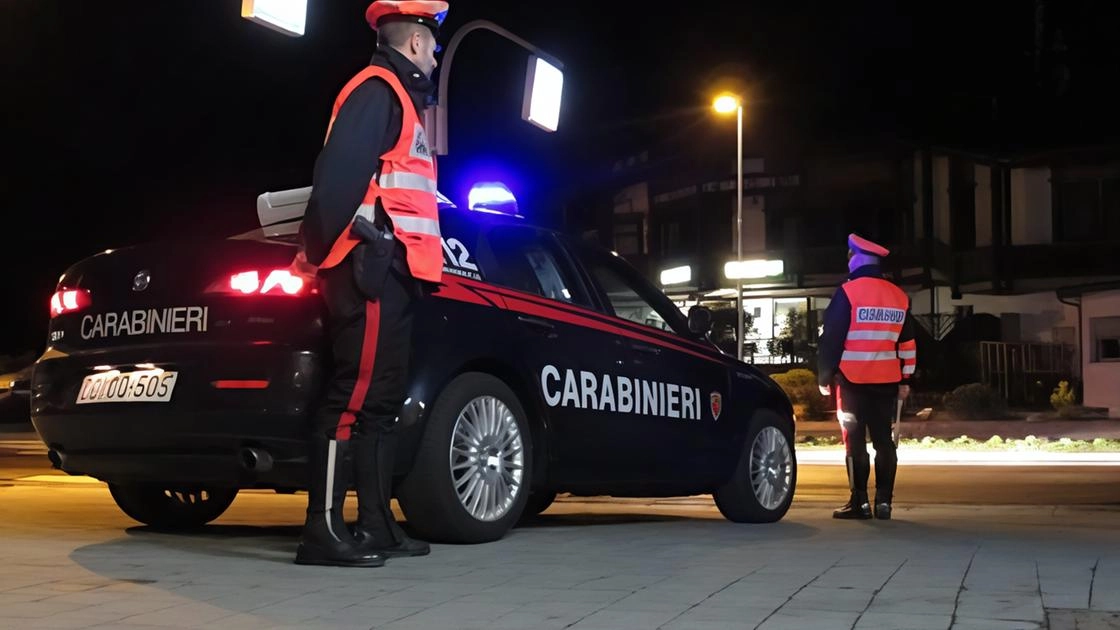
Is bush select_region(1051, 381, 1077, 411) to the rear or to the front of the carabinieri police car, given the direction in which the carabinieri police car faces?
to the front

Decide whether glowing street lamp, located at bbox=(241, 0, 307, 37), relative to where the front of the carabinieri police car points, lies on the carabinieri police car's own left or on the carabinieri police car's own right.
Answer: on the carabinieri police car's own left

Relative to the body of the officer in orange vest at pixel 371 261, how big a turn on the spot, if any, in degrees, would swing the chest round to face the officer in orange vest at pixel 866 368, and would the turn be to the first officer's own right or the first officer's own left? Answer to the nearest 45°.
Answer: approximately 45° to the first officer's own left

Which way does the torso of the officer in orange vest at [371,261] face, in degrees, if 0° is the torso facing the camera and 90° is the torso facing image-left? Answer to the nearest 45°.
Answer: approximately 270°

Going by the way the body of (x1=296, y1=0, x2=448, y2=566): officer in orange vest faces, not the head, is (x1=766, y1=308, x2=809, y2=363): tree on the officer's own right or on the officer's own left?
on the officer's own left

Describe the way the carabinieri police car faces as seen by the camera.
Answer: facing away from the viewer and to the right of the viewer

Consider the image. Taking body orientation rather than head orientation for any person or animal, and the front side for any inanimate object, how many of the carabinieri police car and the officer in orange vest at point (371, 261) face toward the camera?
0

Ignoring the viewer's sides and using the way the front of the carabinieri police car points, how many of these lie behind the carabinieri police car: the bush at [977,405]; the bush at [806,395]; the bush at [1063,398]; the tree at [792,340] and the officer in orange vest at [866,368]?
0

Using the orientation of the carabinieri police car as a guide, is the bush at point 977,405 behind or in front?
in front

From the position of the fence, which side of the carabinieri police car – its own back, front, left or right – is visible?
front

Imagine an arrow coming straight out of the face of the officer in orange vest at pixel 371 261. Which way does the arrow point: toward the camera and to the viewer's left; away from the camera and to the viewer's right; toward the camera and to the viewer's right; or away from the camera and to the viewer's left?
away from the camera and to the viewer's right
